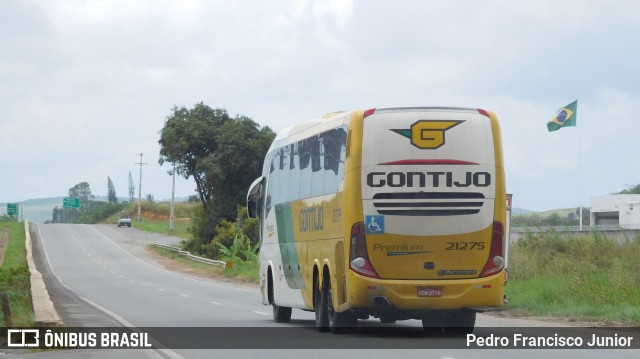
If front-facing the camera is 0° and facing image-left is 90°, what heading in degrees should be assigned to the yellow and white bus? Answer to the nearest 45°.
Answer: approximately 180°
